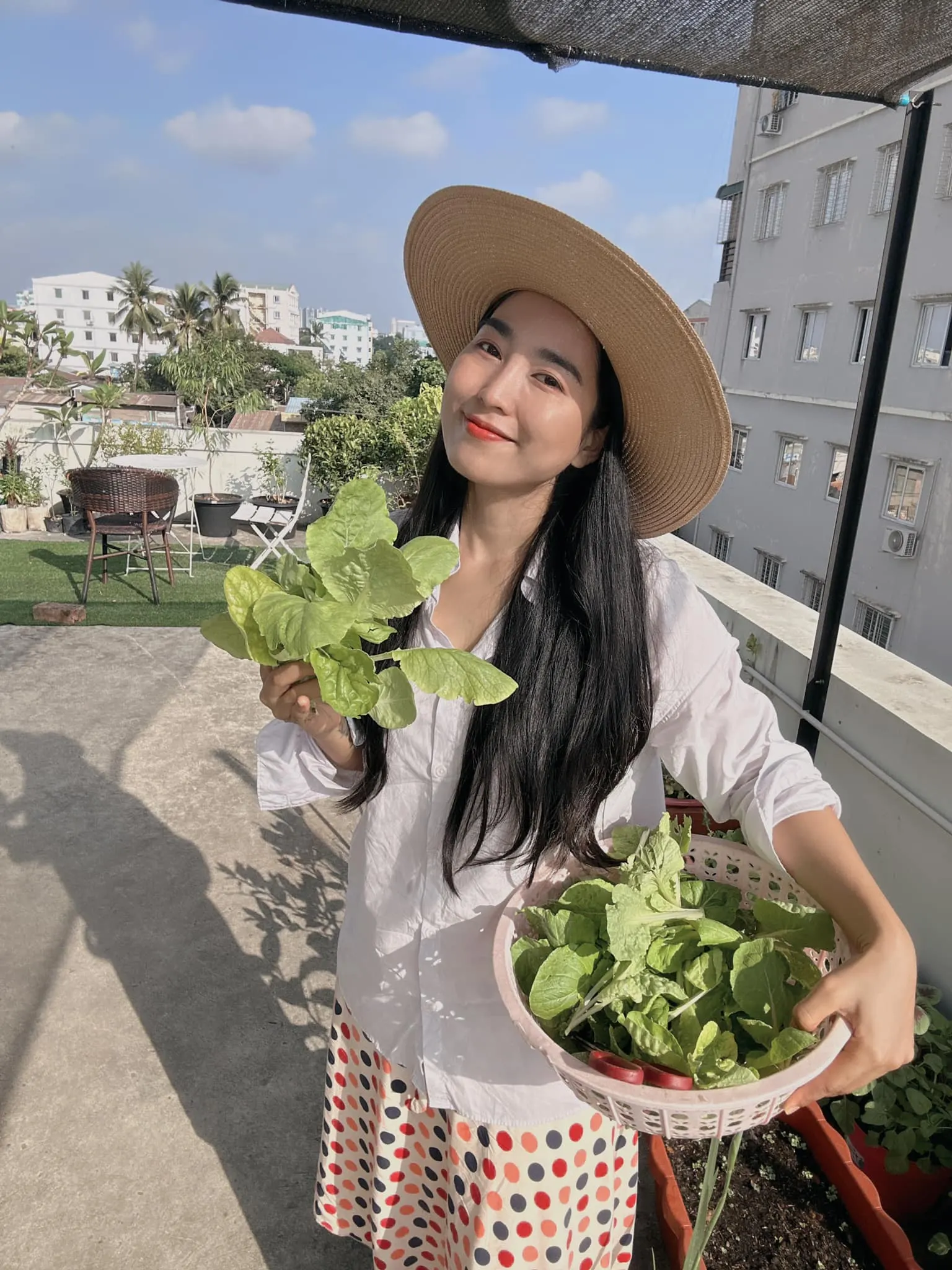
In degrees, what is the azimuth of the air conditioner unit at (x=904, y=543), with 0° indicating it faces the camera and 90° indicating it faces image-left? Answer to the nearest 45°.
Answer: approximately 45°

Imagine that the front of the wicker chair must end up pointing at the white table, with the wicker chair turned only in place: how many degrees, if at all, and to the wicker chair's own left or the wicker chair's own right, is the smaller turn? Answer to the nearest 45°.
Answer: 0° — it already faces it

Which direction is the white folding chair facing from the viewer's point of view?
to the viewer's left

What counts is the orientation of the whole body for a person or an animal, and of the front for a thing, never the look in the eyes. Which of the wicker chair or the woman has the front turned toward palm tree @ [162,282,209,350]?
the wicker chair

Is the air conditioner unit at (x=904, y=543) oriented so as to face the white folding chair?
yes

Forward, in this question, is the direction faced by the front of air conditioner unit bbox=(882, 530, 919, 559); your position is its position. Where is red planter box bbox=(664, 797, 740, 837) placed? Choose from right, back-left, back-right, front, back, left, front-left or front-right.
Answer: front-left

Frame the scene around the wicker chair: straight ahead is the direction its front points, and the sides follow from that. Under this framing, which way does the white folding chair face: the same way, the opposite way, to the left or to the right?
to the left

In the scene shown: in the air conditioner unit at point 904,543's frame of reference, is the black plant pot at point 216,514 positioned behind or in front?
in front

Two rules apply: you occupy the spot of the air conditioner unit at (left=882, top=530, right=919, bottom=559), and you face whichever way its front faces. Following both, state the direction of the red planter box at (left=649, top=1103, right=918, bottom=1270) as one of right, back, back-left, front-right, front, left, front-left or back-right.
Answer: front-left

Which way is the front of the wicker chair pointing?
away from the camera

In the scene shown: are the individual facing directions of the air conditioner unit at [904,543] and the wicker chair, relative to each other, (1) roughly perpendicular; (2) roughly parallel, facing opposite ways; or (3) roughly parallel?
roughly perpendicular

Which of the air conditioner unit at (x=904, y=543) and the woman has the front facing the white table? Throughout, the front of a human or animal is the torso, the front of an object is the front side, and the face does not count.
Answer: the air conditioner unit
